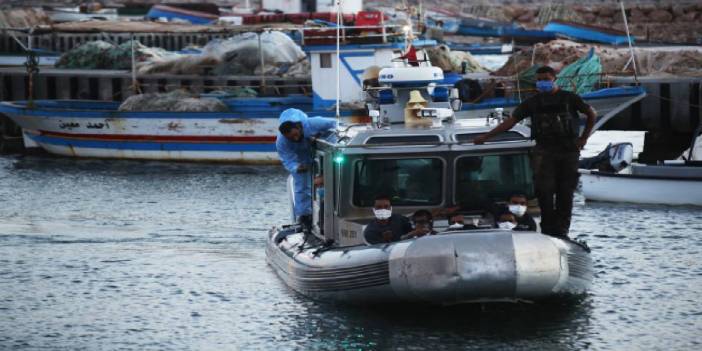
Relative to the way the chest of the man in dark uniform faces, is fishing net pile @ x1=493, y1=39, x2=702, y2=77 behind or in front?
behind

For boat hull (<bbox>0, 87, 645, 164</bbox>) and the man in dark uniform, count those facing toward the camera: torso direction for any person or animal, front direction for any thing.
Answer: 1

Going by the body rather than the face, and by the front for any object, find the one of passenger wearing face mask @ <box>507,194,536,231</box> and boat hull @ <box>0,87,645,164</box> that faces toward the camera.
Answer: the passenger wearing face mask

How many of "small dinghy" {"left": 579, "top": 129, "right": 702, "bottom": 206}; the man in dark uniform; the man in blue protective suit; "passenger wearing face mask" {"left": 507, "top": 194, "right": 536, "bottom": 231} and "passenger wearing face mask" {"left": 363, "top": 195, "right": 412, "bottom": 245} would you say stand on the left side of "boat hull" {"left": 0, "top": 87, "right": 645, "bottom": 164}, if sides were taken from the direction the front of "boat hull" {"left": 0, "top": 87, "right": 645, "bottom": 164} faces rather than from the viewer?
0

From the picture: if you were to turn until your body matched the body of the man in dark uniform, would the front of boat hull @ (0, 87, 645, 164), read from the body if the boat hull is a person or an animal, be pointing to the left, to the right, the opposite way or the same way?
to the left

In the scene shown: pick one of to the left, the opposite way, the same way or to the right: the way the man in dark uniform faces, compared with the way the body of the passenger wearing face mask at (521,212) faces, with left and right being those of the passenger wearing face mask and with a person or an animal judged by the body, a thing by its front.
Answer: the same way

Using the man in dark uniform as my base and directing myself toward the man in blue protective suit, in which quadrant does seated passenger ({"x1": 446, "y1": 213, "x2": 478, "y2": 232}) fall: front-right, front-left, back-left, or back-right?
front-left

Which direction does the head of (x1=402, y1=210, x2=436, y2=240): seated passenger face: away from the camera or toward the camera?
toward the camera

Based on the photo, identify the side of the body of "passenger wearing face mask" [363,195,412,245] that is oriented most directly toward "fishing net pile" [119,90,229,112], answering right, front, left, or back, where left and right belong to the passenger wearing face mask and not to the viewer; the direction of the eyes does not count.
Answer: back

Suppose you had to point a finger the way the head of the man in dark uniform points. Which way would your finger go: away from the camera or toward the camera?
toward the camera

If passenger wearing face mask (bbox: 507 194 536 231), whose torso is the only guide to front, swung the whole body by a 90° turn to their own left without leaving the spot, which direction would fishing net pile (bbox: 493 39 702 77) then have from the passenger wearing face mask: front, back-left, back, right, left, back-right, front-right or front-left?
left

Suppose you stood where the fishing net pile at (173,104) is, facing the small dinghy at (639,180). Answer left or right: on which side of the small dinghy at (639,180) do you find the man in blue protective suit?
right

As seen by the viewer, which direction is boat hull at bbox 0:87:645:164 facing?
to the viewer's right

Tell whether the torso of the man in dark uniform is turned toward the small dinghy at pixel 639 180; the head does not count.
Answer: no

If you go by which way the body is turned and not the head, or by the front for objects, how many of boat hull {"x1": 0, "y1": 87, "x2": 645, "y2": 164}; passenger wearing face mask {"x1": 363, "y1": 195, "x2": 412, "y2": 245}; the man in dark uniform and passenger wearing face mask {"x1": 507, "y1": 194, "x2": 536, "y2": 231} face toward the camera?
3

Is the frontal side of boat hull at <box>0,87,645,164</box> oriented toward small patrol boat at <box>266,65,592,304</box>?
no

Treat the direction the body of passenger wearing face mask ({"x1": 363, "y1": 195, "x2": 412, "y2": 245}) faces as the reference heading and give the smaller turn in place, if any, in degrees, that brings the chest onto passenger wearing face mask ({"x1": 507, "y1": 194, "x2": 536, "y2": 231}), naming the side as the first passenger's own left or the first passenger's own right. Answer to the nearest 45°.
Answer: approximately 90° to the first passenger's own left

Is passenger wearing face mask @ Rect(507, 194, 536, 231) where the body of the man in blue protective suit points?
yes

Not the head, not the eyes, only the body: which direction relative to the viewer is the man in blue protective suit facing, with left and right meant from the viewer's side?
facing the viewer and to the right of the viewer

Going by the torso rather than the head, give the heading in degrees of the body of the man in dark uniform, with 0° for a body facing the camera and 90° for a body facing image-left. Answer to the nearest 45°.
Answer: approximately 0°

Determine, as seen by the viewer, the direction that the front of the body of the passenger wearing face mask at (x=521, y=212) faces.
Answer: toward the camera

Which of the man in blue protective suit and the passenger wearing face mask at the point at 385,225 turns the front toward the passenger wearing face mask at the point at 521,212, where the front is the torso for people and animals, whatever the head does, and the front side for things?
the man in blue protective suit
